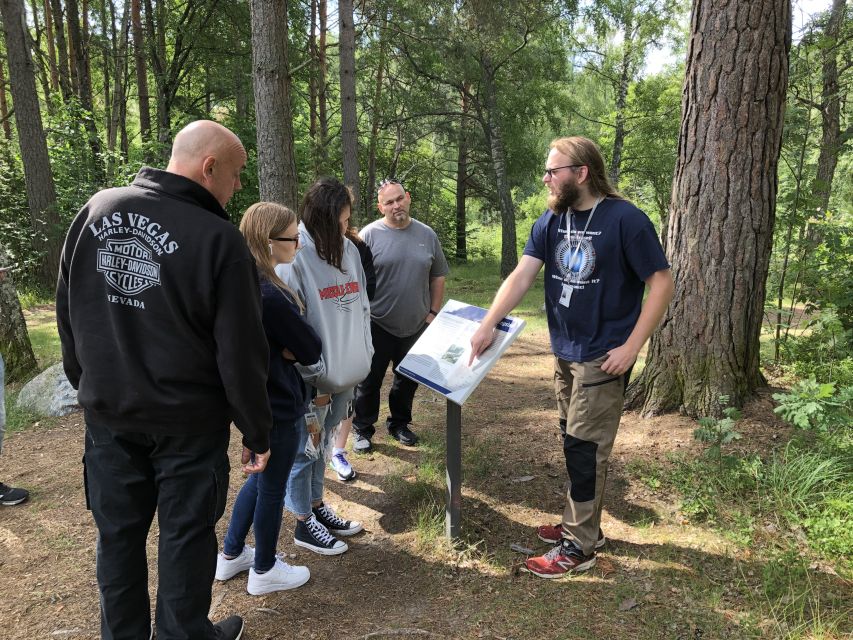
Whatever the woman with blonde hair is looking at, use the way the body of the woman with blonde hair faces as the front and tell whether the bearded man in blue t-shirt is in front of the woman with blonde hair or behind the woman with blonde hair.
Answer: in front

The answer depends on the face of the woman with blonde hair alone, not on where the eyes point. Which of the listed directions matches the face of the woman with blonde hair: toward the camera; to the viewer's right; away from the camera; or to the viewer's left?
to the viewer's right

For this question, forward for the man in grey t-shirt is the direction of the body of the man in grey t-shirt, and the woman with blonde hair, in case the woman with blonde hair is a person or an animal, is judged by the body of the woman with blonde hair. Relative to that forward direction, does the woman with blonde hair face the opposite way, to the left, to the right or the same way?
to the left

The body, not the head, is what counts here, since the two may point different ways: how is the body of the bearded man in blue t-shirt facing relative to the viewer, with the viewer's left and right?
facing the viewer and to the left of the viewer

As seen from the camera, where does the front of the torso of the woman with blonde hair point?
to the viewer's right

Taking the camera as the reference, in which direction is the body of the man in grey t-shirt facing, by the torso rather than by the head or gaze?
toward the camera

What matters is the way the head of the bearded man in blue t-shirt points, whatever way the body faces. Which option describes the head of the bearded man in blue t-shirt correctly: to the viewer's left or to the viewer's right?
to the viewer's left

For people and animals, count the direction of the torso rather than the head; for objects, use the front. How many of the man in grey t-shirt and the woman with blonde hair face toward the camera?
1

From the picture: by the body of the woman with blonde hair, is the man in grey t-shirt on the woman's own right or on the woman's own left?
on the woman's own left

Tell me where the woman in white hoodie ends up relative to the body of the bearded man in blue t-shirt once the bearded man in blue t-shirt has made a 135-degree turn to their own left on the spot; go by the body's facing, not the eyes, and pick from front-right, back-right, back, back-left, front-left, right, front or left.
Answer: back

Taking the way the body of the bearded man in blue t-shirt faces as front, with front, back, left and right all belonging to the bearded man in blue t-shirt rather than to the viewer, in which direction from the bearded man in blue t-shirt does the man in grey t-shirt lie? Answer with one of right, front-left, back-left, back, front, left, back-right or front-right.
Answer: right
